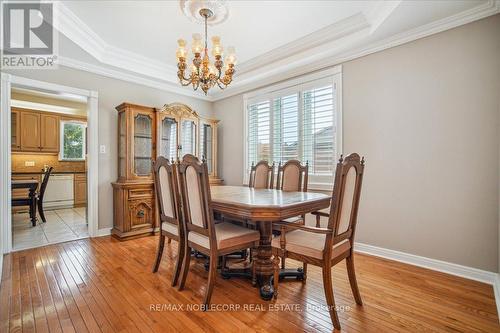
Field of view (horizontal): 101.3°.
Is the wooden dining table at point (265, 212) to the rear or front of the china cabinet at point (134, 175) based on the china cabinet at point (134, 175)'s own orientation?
to the front

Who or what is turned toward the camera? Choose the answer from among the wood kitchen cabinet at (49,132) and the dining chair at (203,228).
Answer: the wood kitchen cabinet

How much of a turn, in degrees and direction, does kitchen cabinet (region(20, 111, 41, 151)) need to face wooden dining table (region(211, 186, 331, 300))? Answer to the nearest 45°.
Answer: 0° — it already faces it

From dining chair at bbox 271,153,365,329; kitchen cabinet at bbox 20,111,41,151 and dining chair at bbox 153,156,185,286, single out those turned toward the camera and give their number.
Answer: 1

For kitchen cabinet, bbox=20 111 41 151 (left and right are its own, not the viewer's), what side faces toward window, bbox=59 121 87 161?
left

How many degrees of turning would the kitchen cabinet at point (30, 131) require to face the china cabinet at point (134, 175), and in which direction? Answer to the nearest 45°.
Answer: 0° — it already faces it

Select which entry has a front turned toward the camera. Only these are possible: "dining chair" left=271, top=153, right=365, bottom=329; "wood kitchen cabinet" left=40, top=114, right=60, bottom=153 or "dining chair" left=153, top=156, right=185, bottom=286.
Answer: the wood kitchen cabinet

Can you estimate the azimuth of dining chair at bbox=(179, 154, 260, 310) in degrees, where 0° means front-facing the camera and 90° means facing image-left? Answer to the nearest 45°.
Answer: approximately 225°

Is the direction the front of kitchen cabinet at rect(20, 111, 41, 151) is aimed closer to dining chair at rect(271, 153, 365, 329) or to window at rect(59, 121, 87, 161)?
the dining chair

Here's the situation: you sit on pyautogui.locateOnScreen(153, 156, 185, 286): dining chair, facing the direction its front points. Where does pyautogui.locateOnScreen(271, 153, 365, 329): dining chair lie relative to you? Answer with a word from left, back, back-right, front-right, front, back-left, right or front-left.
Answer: right

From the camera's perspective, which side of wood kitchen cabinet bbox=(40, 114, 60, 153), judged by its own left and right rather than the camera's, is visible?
front

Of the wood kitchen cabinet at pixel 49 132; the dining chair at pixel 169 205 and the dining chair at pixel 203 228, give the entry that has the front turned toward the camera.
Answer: the wood kitchen cabinet

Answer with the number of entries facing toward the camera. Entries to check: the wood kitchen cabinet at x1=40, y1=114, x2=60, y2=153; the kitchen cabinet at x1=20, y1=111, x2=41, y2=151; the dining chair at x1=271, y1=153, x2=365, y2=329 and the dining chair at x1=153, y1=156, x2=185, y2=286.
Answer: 2

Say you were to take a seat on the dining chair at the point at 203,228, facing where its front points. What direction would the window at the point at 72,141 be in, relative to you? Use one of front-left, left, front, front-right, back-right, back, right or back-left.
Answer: left

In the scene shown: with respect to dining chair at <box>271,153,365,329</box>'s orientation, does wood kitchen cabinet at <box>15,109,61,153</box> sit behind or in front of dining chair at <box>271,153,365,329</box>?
in front

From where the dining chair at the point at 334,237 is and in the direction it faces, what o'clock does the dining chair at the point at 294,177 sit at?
the dining chair at the point at 294,177 is roughly at 1 o'clock from the dining chair at the point at 334,237.
